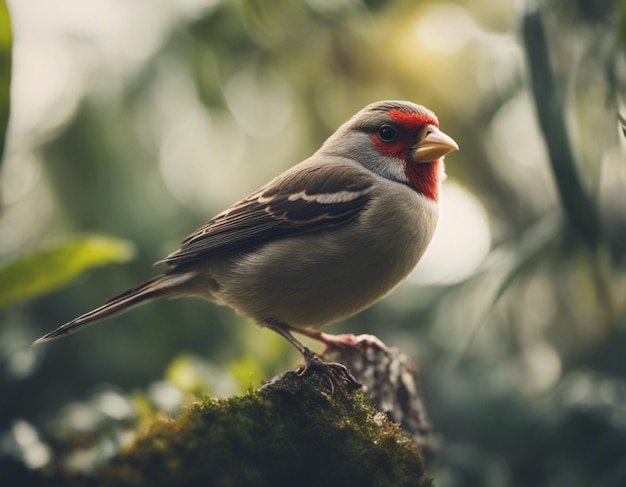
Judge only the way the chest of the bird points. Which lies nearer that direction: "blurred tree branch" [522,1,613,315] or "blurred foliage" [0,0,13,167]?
the blurred tree branch

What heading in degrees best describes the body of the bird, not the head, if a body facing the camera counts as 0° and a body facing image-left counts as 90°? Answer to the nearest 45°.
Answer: approximately 270°

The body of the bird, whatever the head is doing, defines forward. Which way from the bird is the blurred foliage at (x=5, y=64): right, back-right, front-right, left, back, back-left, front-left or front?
back-left

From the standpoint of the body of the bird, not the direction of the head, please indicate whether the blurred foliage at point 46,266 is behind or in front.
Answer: behind
